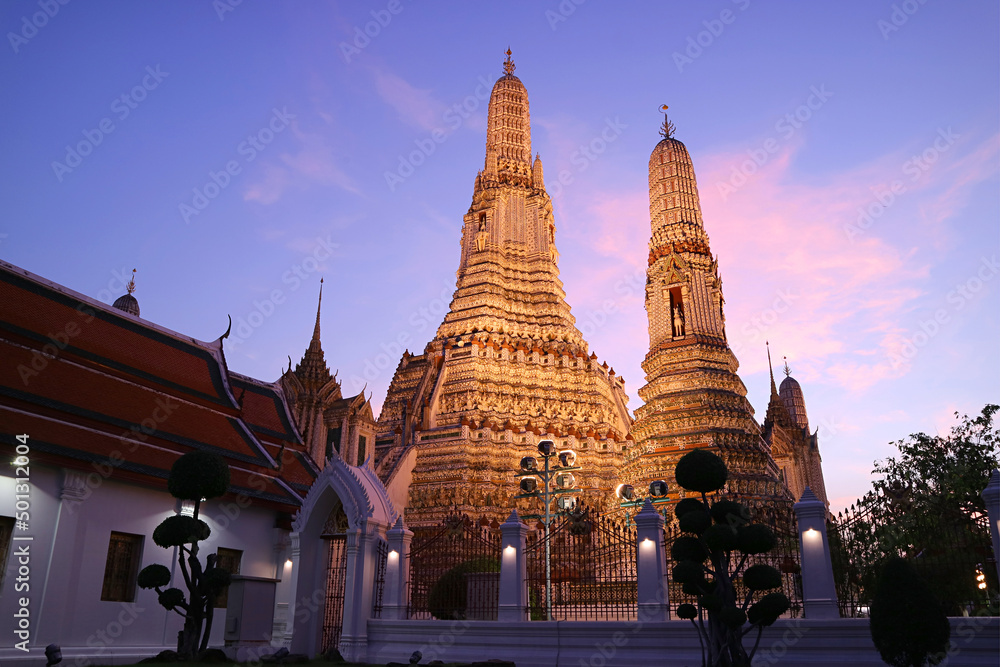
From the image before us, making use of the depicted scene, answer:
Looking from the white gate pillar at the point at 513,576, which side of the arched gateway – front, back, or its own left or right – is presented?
left

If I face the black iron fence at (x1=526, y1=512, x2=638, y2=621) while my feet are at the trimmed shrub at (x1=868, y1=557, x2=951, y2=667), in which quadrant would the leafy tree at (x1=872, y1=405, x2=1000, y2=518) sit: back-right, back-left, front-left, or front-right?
front-right

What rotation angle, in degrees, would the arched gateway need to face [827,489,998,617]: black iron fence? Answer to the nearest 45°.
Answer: approximately 90° to its left

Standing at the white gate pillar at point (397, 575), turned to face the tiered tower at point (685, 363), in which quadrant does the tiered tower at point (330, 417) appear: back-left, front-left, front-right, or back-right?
front-left

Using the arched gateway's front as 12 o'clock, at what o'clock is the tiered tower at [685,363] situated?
The tiered tower is roughly at 6 o'clock from the arched gateway.

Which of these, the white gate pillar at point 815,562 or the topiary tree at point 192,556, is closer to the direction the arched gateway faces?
the topiary tree

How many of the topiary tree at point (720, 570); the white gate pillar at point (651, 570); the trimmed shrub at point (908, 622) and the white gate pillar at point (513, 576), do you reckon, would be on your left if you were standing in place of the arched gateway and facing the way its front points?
4

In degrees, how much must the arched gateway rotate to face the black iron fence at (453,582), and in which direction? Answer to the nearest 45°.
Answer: approximately 135° to its left

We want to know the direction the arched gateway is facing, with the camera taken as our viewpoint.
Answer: facing the viewer and to the left of the viewer

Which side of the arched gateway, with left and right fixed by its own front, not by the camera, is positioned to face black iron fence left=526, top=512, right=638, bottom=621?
left

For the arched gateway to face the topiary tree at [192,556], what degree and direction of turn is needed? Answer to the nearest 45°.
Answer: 0° — it already faces it

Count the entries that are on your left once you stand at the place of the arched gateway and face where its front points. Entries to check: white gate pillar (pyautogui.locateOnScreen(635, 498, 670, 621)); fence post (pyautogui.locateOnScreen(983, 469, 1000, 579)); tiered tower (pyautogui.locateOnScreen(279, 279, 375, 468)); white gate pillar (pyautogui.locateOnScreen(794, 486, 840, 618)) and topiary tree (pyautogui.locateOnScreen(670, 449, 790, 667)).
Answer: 4

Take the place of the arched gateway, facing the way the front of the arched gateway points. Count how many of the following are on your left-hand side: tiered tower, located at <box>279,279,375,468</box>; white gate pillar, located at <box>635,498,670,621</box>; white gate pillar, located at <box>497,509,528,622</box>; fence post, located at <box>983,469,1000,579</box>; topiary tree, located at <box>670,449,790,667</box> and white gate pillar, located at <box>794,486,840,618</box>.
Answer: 5

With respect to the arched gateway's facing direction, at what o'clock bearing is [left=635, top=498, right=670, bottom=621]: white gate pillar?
The white gate pillar is roughly at 9 o'clock from the arched gateway.
